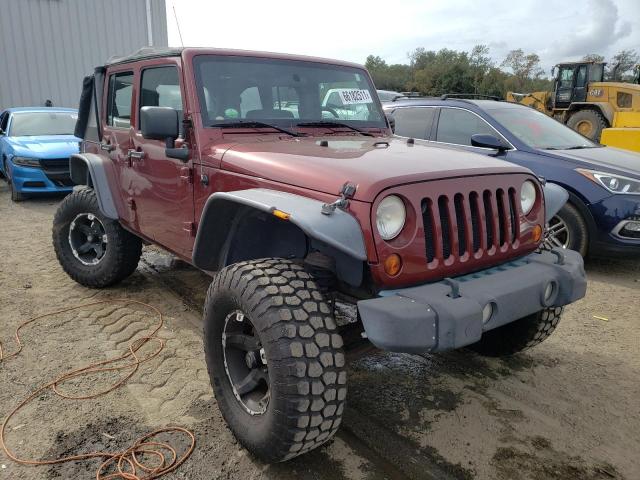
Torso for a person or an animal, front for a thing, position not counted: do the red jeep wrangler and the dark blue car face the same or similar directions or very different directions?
same or similar directions

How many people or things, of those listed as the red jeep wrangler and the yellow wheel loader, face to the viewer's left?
1

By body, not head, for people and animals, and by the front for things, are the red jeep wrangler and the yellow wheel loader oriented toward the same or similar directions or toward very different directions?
very different directions

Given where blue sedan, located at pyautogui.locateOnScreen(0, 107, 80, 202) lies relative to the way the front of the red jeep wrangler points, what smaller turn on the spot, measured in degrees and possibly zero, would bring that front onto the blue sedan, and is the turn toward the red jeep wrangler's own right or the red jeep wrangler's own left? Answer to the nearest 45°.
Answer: approximately 180°

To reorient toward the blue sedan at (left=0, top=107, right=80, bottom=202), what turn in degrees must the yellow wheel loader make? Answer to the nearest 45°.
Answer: approximately 45° to its left

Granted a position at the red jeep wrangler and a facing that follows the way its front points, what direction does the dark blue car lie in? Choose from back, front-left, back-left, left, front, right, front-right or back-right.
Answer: left

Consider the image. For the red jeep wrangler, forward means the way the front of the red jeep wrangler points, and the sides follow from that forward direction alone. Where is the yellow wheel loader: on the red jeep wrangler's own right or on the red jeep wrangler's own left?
on the red jeep wrangler's own left

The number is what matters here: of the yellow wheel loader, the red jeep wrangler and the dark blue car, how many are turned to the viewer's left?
1

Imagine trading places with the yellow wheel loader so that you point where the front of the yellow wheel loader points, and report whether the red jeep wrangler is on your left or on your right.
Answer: on your left

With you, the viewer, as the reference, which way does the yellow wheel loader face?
facing to the left of the viewer

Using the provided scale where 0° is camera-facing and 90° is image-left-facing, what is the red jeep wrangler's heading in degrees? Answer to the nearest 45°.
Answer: approximately 315°
